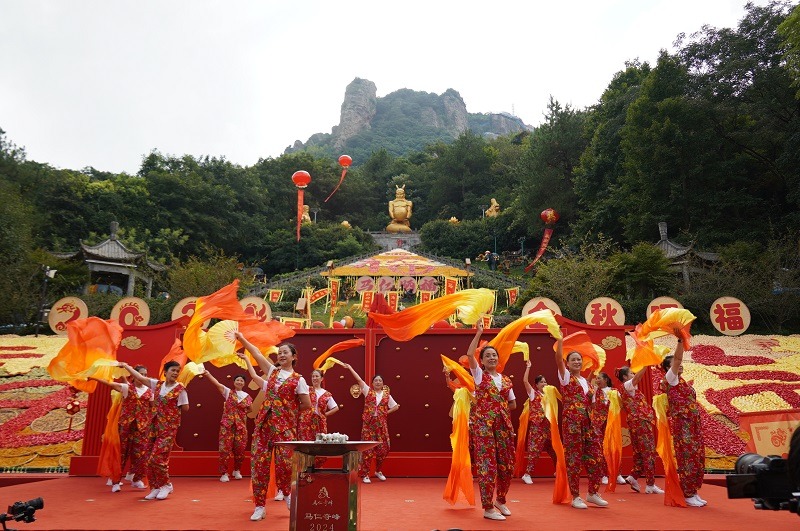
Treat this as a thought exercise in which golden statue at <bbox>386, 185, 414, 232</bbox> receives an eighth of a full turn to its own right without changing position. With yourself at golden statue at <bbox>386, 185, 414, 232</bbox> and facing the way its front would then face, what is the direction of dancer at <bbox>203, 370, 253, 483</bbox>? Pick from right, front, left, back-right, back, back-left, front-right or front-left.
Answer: front-left

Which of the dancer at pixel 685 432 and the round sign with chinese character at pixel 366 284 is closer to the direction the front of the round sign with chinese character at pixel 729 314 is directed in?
the dancer

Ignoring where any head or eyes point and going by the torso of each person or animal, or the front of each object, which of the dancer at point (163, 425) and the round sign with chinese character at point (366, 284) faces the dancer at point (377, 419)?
the round sign with chinese character

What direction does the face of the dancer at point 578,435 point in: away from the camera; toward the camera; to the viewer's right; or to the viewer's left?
toward the camera

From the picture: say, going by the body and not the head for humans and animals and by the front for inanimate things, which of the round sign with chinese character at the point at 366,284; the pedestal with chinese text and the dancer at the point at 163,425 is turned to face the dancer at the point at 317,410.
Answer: the round sign with chinese character

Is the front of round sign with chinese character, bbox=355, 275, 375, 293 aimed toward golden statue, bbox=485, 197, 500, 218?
no

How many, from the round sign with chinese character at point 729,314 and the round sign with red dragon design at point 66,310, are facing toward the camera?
2

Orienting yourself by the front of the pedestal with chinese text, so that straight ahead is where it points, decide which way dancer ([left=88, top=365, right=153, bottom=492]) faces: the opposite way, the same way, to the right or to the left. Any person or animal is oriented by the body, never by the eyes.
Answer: the same way

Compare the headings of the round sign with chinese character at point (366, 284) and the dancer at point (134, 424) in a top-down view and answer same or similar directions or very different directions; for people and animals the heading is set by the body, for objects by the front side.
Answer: same or similar directions

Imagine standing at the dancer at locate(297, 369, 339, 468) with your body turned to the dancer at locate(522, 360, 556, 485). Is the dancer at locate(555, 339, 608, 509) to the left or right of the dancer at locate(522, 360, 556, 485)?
right

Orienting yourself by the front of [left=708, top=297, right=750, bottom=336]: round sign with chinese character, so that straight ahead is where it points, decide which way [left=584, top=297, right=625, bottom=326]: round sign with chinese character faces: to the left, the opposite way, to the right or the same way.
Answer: the same way

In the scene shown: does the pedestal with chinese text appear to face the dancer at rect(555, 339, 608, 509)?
no

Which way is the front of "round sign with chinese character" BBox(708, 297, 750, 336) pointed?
toward the camera

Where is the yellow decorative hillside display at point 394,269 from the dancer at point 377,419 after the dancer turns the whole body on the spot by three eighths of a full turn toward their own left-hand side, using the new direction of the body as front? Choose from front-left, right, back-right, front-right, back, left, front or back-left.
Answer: front-left

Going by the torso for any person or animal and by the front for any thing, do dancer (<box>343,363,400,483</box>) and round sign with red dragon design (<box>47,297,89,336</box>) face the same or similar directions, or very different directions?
same or similar directions

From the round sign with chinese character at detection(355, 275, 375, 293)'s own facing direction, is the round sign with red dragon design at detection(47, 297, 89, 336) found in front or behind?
in front

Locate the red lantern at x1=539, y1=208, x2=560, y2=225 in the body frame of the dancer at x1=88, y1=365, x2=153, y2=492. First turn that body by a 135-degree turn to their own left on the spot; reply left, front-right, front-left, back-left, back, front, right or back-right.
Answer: front

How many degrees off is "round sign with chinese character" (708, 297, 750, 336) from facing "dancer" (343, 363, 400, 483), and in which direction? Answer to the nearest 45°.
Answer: approximately 45° to its right

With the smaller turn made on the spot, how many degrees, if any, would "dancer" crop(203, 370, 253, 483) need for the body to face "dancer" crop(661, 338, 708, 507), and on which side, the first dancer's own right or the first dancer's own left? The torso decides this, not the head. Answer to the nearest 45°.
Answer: approximately 45° to the first dancer's own left

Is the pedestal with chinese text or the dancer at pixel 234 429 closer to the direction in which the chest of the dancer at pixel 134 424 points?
the pedestal with chinese text

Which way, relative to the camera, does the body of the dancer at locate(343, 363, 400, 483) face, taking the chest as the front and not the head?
toward the camera

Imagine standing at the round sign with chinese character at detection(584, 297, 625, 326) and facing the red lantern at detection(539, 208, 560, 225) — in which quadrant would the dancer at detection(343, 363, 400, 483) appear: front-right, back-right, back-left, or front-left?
back-left
